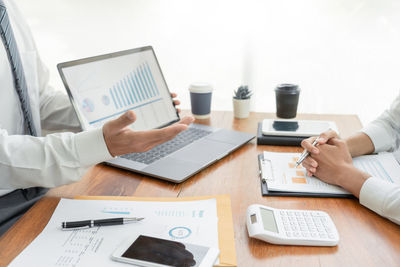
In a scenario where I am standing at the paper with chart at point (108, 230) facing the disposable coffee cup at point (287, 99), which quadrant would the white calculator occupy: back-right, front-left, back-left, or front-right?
front-right

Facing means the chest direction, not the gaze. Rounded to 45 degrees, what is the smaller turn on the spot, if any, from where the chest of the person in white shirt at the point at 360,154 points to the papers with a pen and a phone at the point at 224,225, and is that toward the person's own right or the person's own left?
approximately 45° to the person's own left

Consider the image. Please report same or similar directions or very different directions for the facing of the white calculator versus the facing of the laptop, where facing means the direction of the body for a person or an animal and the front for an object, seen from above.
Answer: same or similar directions

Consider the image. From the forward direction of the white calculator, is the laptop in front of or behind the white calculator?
behind

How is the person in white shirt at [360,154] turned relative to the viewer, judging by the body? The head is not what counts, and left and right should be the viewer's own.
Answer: facing to the left of the viewer

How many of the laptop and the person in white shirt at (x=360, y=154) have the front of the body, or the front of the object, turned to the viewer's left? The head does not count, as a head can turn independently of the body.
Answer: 1

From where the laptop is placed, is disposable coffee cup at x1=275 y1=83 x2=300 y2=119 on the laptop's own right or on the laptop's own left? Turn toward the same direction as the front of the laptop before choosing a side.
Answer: on the laptop's own left
